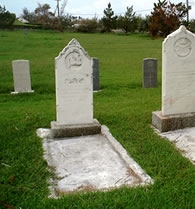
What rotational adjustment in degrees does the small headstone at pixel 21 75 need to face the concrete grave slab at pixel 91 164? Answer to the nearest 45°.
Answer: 0° — it already faces it

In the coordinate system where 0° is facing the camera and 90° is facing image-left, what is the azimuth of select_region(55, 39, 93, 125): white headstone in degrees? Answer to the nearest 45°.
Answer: approximately 0°

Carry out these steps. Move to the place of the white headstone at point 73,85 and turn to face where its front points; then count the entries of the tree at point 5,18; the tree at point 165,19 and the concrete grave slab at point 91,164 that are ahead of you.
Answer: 1

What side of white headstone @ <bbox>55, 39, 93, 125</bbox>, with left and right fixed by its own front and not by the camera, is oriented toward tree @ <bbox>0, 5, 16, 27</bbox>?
back

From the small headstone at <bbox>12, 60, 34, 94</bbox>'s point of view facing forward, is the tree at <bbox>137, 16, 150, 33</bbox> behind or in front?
behind

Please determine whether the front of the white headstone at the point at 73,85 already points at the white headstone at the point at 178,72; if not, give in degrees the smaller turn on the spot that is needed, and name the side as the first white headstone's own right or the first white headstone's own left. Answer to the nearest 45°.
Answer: approximately 90° to the first white headstone's own left

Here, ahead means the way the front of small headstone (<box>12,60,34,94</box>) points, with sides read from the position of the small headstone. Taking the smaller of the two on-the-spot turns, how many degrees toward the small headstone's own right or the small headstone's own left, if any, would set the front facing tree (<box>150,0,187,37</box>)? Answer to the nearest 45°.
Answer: approximately 135° to the small headstone's own left

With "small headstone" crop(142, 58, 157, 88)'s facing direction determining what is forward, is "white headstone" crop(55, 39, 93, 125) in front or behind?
in front

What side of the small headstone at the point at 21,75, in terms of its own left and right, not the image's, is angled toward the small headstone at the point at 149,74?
left

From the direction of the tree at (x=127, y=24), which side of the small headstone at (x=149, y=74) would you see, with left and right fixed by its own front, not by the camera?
back

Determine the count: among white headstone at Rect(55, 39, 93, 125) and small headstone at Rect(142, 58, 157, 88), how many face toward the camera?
2
